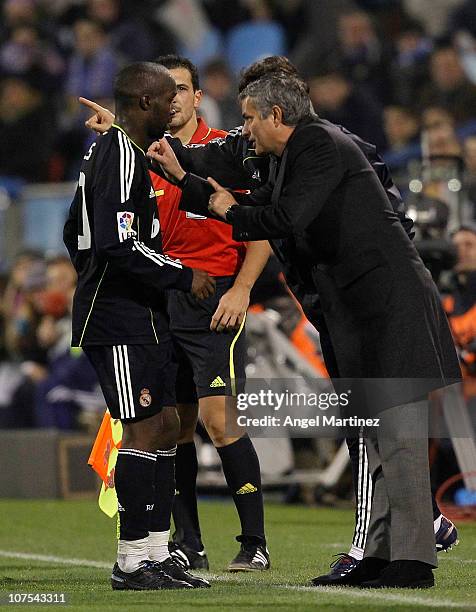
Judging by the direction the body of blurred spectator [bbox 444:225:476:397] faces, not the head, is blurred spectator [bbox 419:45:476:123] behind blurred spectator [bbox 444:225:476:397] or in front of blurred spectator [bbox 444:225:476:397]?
behind

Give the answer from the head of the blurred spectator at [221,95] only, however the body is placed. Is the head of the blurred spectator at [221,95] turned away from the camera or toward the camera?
toward the camera

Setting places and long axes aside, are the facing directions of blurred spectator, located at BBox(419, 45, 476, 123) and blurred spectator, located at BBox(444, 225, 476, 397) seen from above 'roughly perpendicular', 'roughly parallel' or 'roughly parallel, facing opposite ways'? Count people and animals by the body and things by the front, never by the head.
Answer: roughly parallel

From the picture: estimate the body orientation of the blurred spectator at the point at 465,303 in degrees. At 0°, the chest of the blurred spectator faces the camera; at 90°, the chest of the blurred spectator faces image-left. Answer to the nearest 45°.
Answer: approximately 0°

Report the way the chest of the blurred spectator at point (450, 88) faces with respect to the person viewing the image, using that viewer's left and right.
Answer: facing the viewer

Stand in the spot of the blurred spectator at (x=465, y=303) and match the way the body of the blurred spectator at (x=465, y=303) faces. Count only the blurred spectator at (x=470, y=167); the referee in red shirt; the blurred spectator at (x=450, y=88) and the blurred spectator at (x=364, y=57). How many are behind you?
3

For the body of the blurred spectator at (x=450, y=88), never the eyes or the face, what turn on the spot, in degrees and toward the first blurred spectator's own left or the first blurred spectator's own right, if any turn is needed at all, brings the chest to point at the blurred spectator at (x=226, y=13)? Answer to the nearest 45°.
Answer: approximately 135° to the first blurred spectator's own right

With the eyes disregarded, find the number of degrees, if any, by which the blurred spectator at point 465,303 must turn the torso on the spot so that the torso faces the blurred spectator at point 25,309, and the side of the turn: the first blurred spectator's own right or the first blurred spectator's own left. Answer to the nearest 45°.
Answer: approximately 135° to the first blurred spectator's own right

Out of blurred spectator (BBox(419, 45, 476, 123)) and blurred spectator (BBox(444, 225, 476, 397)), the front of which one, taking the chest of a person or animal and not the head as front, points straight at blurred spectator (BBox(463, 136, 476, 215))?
blurred spectator (BBox(419, 45, 476, 123))

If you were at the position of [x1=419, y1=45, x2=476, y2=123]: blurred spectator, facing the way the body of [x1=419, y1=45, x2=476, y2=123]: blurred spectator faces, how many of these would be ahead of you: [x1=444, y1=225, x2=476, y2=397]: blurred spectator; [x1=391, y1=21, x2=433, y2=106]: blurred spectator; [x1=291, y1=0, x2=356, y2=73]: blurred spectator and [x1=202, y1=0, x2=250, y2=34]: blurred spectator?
1

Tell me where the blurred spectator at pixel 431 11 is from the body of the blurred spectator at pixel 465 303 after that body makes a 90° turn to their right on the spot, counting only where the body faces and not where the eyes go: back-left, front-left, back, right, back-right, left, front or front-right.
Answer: right

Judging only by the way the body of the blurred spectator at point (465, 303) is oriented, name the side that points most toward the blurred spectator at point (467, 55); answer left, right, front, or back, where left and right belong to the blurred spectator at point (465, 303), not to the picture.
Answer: back
